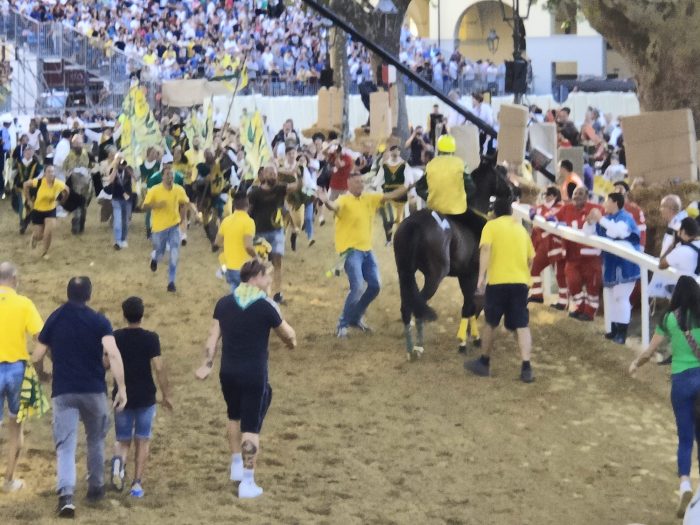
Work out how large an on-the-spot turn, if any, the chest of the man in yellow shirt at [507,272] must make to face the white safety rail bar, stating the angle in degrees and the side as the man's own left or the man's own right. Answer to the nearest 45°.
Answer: approximately 90° to the man's own right

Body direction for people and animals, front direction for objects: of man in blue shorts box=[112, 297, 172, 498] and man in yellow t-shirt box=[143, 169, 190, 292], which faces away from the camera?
the man in blue shorts

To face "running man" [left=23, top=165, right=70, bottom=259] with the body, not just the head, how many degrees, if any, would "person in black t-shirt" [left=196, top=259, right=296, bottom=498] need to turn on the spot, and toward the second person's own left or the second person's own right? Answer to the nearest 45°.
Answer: approximately 45° to the second person's own left

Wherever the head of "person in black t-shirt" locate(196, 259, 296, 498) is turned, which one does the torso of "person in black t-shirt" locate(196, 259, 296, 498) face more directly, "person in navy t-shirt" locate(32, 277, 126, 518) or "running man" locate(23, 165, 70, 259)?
the running man

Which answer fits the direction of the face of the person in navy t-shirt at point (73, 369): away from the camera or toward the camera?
away from the camera

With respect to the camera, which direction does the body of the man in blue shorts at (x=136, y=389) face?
away from the camera

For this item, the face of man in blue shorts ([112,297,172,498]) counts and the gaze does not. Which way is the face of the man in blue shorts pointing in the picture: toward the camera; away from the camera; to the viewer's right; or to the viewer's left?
away from the camera

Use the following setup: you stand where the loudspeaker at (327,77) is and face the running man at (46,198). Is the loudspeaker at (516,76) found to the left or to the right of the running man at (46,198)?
left

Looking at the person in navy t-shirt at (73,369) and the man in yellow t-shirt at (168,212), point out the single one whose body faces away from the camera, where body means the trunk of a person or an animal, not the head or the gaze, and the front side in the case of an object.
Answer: the person in navy t-shirt

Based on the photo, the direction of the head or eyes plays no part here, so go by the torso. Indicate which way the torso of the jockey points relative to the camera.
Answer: away from the camera

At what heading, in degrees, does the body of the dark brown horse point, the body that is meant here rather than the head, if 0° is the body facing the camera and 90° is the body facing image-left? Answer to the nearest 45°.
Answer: approximately 225°
